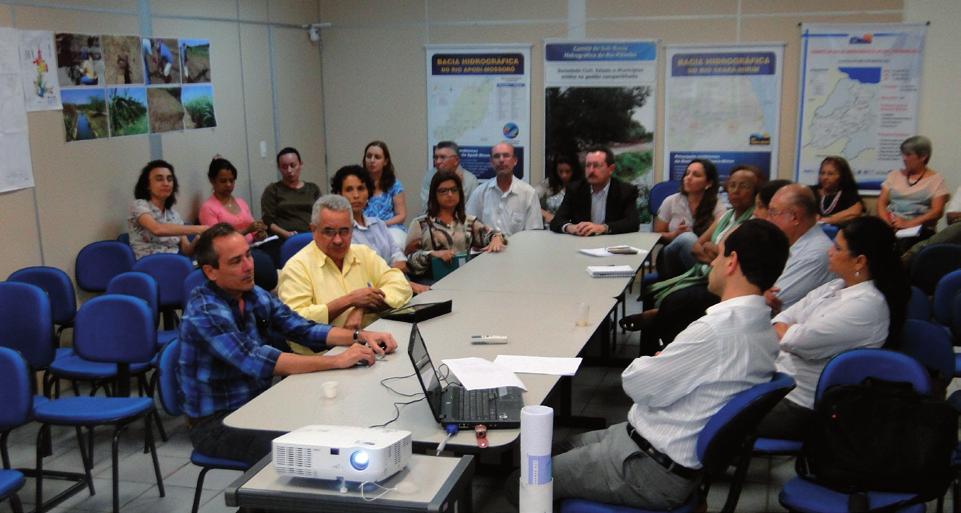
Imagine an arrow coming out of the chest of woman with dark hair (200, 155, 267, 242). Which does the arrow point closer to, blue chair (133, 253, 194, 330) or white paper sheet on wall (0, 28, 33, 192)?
the blue chair

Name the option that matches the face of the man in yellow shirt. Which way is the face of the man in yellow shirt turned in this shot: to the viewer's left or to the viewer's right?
to the viewer's right

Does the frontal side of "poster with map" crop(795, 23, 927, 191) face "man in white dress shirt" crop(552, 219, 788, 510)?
yes

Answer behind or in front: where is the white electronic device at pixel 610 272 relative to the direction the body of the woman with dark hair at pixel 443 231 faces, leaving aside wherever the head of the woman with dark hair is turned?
in front

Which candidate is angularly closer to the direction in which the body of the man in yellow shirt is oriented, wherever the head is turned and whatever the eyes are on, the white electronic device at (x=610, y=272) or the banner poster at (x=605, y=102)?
the white electronic device

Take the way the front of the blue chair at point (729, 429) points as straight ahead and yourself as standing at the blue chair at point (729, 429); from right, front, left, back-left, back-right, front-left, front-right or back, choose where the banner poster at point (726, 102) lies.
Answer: right

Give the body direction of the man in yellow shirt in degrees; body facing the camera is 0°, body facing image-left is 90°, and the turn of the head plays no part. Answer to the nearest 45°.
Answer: approximately 315°

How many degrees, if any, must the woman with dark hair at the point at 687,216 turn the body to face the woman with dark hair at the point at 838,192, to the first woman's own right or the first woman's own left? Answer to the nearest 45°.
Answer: approximately 180°

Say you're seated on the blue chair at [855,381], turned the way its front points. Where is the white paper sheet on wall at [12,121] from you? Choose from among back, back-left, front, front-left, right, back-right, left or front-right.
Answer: front-right

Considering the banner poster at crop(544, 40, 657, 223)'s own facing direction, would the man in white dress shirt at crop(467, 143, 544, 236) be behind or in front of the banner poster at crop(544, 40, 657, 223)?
in front

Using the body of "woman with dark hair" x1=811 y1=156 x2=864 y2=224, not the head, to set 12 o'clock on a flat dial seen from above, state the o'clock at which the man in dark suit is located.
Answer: The man in dark suit is roughly at 12 o'clock from the woman with dark hair.

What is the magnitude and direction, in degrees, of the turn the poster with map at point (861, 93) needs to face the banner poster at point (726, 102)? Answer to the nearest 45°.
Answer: approximately 90° to its right

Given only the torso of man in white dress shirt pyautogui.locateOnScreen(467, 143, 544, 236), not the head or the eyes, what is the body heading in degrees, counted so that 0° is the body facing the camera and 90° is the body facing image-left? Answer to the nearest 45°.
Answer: approximately 0°

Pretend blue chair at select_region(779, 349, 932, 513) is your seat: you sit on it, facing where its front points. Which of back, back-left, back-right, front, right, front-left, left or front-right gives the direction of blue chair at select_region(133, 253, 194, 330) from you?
front-right

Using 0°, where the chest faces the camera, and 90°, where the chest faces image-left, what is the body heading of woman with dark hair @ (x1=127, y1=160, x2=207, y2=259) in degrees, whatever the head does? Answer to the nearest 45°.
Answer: approximately 315°

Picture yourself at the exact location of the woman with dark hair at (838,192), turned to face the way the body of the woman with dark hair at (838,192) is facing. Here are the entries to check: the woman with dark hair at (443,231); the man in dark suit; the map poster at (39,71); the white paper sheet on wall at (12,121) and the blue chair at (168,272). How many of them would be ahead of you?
5

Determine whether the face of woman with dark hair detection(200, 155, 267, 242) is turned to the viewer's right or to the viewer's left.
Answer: to the viewer's right
